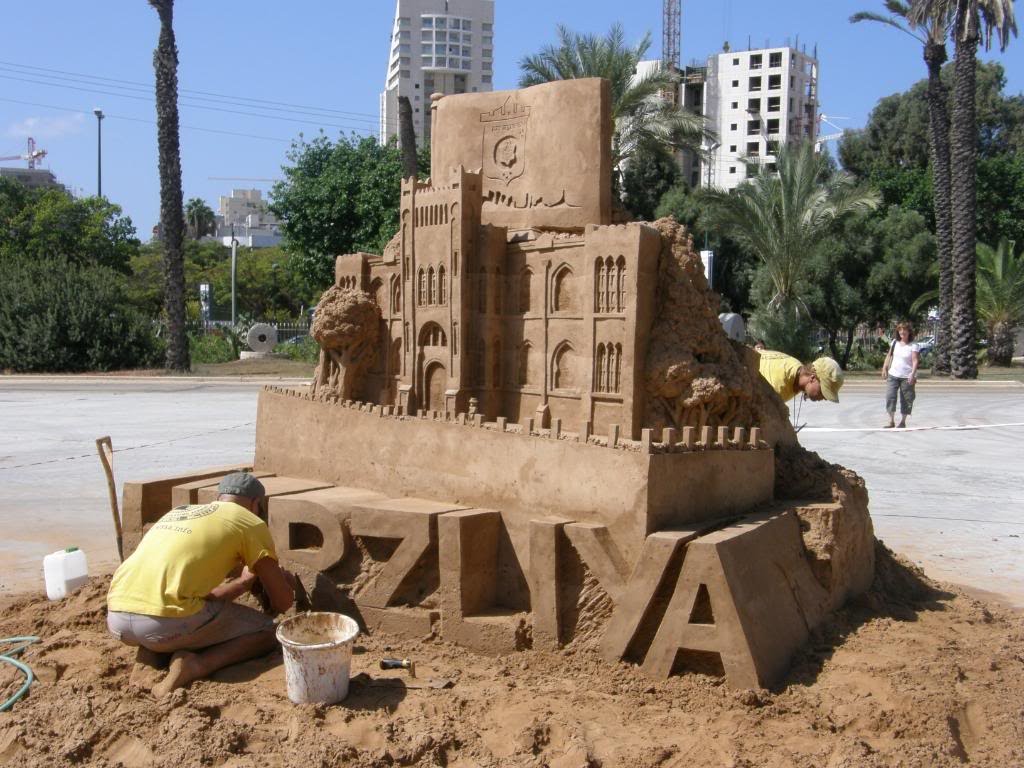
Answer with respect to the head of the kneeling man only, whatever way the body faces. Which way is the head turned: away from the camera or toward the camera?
away from the camera

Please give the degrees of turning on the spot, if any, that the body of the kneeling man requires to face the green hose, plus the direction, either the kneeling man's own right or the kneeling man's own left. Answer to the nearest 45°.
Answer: approximately 90° to the kneeling man's own left

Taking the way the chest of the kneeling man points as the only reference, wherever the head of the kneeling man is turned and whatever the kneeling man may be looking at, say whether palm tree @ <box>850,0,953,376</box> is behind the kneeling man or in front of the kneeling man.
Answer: in front

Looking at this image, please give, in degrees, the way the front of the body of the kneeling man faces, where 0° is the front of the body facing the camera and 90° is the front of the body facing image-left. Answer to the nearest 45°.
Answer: approximately 225°

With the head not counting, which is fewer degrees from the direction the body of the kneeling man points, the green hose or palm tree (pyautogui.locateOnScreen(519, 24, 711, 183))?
the palm tree

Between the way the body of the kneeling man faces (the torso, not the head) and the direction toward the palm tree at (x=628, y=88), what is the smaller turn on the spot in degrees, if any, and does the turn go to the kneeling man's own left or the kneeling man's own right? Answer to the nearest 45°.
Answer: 0° — they already face it

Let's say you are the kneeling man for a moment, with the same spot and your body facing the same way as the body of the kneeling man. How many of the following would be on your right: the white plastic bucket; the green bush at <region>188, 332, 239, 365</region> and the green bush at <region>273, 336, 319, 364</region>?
1

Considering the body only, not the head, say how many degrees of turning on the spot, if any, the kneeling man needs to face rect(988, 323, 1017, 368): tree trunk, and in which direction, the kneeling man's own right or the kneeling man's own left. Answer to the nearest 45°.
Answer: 0° — they already face it

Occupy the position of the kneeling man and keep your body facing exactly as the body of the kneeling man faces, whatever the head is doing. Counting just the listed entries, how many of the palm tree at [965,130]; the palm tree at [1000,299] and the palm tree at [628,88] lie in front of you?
3

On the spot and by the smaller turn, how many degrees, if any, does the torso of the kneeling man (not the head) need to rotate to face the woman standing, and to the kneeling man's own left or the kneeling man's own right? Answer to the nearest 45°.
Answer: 0° — they already face them

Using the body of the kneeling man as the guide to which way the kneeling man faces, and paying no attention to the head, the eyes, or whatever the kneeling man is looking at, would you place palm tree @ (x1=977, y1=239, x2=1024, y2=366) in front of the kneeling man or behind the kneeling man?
in front

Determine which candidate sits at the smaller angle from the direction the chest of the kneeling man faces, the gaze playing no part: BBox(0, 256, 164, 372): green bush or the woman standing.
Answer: the woman standing

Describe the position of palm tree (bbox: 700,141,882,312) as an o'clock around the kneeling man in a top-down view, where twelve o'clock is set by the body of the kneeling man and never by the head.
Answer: The palm tree is roughly at 12 o'clock from the kneeling man.
